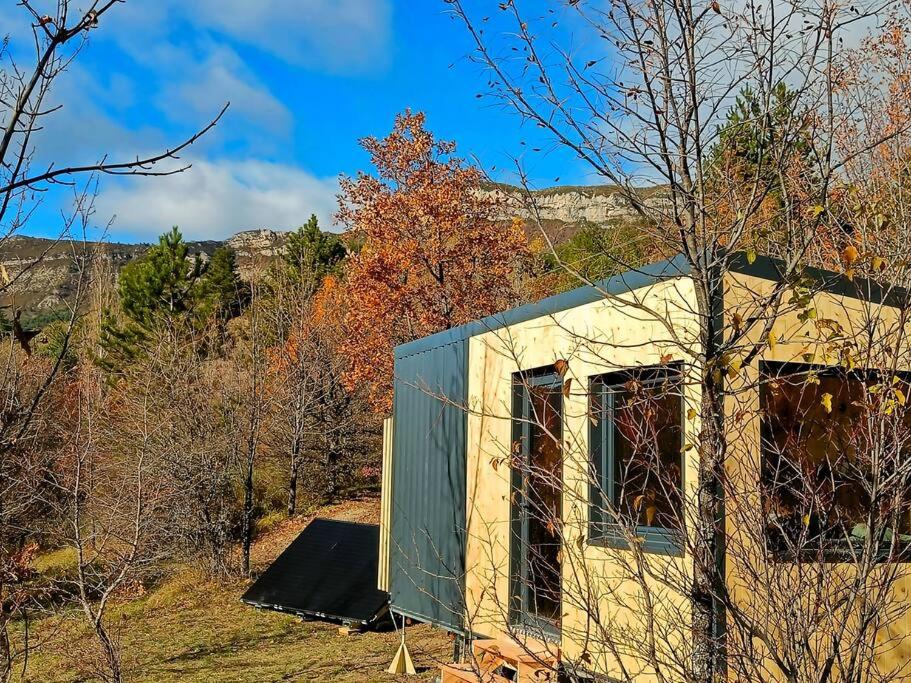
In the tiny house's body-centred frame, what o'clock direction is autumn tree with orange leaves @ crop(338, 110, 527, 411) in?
The autumn tree with orange leaves is roughly at 4 o'clock from the tiny house.

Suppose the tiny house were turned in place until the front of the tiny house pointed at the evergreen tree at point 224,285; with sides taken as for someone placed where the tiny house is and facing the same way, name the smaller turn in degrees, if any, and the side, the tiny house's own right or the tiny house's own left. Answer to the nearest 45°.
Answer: approximately 90° to the tiny house's own right

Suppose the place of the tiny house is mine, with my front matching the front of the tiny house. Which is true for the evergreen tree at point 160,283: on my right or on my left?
on my right

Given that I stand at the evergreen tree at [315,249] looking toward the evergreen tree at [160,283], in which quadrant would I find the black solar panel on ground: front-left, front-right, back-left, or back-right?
front-left

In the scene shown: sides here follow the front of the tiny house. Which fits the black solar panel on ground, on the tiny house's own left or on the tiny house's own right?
on the tiny house's own right

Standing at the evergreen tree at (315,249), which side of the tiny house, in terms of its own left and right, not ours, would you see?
right

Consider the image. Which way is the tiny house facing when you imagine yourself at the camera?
facing the viewer and to the left of the viewer
